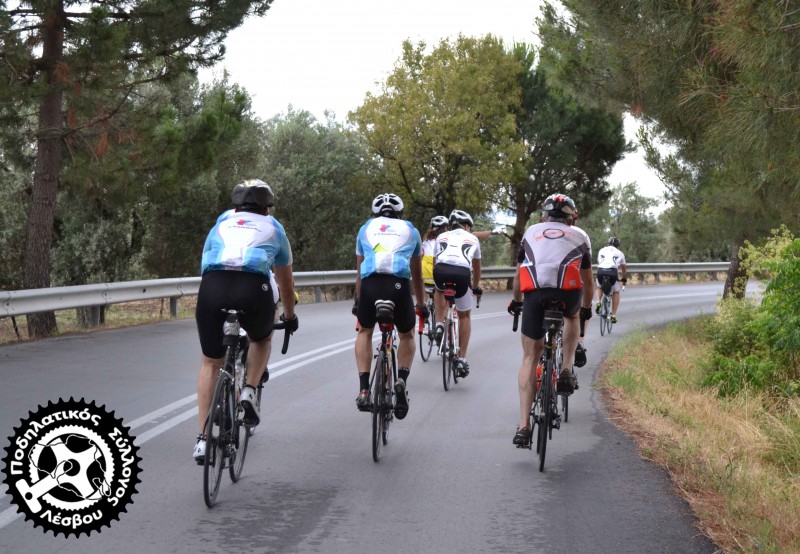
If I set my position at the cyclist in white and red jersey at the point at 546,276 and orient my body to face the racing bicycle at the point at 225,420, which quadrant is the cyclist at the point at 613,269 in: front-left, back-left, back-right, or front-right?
back-right

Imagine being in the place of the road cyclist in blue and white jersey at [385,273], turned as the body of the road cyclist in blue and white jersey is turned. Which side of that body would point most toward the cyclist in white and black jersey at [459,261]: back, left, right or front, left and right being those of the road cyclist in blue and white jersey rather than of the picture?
front

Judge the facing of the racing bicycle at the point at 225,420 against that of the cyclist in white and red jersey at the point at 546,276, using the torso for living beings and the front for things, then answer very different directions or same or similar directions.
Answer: same or similar directions

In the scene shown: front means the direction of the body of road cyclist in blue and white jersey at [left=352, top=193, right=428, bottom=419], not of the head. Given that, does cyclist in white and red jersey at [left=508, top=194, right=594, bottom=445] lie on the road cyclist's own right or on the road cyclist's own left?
on the road cyclist's own right

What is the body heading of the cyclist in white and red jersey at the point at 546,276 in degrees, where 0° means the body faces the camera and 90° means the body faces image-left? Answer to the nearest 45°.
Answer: approximately 180°

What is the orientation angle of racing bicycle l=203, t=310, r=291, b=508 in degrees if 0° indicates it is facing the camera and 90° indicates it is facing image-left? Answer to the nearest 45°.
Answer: approximately 180°

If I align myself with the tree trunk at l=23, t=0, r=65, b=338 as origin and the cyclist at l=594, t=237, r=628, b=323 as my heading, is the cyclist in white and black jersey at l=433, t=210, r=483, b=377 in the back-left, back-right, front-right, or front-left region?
front-right

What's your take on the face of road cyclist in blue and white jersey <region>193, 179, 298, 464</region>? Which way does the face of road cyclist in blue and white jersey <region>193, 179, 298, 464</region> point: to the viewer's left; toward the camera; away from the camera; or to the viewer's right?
away from the camera

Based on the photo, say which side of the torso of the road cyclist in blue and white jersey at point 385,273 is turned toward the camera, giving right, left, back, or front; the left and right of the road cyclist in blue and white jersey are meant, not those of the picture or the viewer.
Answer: back

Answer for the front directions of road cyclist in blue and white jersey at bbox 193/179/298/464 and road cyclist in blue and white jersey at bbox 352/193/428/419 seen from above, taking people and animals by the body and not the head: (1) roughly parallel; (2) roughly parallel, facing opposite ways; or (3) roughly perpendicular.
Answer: roughly parallel

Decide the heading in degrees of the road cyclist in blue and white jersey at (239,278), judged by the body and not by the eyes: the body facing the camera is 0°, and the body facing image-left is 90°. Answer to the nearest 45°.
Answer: approximately 180°

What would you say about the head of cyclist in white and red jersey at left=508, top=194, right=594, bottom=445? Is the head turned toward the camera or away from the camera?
away from the camera
